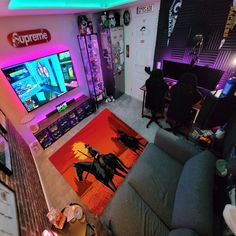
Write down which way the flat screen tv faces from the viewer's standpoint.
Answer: facing the viewer and to the right of the viewer

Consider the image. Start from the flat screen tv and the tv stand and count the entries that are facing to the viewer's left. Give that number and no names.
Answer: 0

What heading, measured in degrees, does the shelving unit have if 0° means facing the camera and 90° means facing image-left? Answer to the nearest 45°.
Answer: approximately 315°

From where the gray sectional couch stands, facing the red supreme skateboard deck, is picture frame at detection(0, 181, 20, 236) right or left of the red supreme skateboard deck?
left

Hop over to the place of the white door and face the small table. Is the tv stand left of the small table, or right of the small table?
right

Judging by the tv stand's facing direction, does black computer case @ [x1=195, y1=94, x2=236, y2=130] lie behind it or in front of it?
in front

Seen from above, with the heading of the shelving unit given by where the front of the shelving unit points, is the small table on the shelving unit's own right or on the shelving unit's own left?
on the shelving unit's own right
